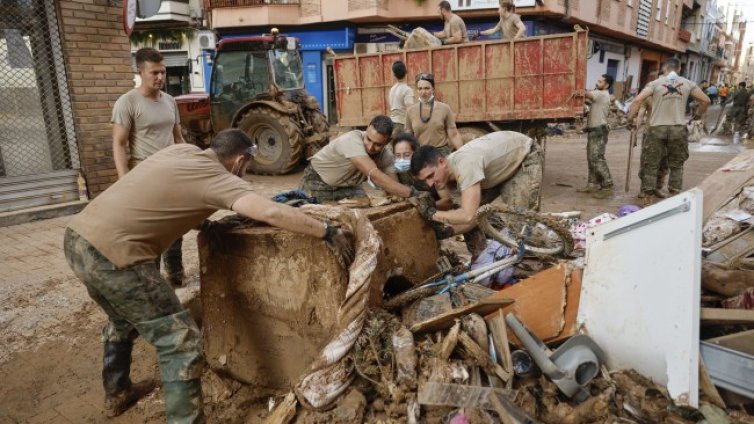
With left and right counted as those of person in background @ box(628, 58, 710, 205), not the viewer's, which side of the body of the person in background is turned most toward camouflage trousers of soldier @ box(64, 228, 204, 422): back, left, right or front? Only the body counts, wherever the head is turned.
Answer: back

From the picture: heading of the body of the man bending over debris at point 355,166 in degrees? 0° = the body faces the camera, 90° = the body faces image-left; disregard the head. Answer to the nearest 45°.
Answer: approximately 315°

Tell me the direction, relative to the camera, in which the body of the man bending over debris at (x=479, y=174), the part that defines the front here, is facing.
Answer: to the viewer's left

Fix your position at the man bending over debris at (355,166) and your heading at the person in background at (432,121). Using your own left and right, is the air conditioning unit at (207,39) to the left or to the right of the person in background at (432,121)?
left

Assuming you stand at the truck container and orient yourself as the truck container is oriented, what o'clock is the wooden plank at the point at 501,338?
The wooden plank is roughly at 9 o'clock from the truck container.

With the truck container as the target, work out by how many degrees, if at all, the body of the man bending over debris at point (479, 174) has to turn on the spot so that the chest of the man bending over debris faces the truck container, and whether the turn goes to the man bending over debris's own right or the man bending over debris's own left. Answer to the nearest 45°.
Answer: approximately 90° to the man bending over debris's own right

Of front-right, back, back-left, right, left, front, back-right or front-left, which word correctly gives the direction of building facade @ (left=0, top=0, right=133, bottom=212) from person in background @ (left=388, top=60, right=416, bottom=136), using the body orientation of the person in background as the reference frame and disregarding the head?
left

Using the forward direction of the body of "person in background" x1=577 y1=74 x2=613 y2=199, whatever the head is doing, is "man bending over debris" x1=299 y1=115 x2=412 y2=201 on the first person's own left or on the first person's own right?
on the first person's own left

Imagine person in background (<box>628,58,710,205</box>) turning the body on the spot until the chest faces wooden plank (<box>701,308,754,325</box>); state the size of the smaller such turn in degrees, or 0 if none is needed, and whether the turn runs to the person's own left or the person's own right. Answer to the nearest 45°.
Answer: approximately 180°

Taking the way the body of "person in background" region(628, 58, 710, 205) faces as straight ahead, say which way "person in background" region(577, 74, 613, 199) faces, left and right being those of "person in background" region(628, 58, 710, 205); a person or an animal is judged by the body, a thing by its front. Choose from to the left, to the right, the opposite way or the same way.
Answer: to the left

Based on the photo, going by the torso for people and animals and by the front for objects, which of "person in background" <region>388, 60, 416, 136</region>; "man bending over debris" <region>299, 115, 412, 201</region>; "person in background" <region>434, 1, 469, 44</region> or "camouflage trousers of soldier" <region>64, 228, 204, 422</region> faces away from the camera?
"person in background" <region>388, 60, 416, 136</region>

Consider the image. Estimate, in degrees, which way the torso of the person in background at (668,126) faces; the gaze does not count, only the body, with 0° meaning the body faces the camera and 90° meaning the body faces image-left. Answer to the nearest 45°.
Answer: approximately 180°

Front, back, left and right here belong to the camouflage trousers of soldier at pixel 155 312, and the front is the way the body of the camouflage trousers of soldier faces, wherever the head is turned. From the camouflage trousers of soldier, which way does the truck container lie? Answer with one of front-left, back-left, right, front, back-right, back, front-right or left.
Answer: front-left

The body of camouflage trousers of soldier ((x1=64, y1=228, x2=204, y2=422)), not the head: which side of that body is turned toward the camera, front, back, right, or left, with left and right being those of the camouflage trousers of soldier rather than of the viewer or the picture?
right

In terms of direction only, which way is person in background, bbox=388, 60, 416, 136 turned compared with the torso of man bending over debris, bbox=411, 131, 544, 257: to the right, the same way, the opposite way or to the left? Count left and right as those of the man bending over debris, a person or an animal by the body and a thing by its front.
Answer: to the right

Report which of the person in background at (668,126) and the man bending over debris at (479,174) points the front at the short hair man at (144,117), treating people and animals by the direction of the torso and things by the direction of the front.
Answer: the man bending over debris

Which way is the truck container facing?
to the viewer's left
